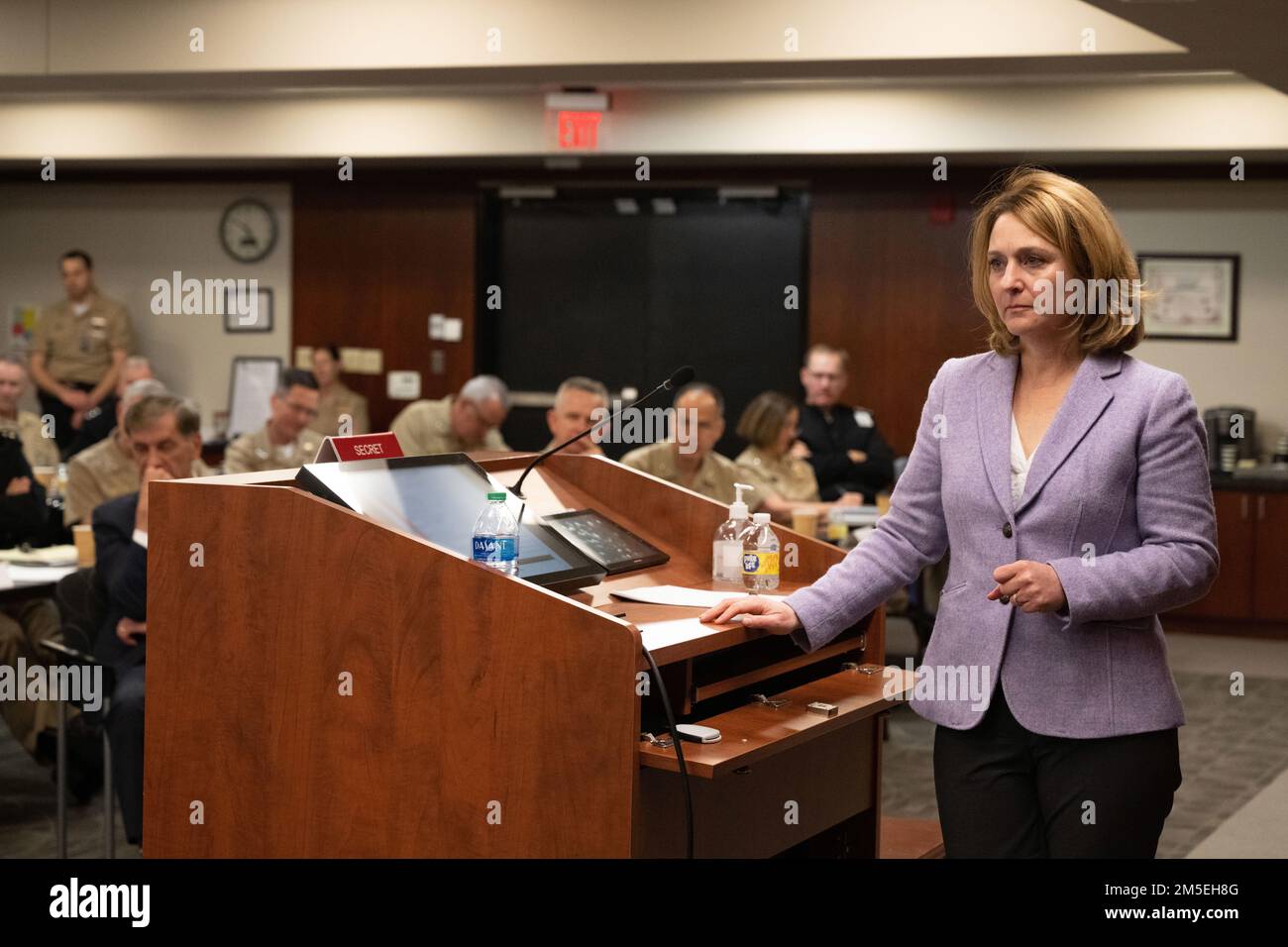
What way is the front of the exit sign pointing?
toward the camera

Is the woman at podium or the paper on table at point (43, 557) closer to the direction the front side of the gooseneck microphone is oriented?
the woman at podium

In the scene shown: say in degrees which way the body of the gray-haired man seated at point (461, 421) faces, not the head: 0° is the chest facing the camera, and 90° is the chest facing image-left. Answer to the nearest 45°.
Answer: approximately 315°

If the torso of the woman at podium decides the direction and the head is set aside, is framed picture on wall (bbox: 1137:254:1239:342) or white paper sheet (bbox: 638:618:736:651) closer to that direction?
the white paper sheet

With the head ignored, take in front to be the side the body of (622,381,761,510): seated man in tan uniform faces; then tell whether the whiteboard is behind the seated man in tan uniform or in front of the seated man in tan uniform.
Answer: behind

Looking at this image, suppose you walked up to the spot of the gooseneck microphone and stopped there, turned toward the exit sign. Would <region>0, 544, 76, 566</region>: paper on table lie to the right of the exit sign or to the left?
left

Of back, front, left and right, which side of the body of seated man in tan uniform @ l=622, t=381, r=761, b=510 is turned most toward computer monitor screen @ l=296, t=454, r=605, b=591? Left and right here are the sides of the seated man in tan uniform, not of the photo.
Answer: front

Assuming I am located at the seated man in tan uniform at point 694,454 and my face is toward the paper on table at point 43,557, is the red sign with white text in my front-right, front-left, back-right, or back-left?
front-left

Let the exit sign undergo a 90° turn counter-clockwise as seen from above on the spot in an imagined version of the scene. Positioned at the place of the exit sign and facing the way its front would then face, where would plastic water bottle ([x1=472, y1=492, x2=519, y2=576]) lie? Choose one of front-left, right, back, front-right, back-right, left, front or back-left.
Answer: right

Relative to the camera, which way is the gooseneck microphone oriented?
to the viewer's right

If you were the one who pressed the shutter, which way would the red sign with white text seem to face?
facing the viewer
